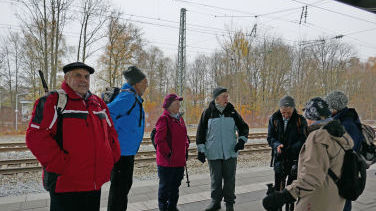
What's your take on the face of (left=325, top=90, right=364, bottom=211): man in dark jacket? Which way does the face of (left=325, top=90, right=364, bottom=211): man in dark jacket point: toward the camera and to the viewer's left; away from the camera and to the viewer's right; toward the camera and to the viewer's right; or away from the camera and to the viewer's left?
away from the camera and to the viewer's left

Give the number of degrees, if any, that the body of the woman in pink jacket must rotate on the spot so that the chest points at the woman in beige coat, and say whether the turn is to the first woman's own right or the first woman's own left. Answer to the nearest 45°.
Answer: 0° — they already face them

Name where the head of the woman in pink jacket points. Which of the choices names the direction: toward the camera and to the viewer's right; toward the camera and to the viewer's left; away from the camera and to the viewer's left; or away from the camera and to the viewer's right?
toward the camera and to the viewer's right

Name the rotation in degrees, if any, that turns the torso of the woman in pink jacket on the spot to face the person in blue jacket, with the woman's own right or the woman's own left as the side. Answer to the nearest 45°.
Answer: approximately 90° to the woman's own right

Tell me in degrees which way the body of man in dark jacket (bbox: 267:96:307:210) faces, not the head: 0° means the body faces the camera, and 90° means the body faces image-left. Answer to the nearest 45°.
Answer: approximately 0°

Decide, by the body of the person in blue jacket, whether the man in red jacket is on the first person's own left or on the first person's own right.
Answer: on the first person's own right

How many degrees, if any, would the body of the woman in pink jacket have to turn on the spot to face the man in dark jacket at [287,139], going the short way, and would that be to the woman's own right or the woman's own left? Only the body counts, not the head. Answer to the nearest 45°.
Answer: approximately 45° to the woman's own left
